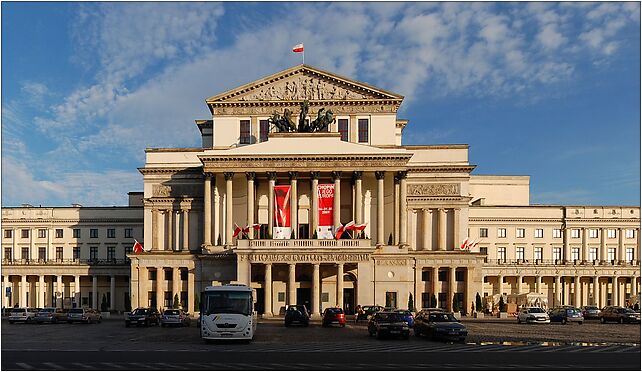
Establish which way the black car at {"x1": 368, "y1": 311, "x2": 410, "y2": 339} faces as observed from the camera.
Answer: facing the viewer and to the right of the viewer

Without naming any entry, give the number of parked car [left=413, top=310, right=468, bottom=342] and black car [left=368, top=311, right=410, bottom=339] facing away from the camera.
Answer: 0

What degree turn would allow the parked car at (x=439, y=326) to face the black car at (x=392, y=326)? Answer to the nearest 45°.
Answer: approximately 135° to its right
